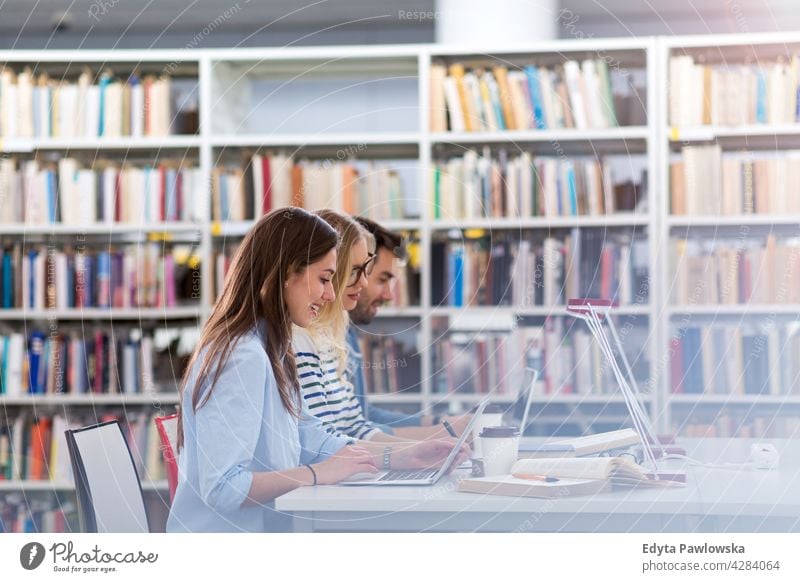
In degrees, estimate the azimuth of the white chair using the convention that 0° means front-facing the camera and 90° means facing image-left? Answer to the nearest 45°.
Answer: approximately 315°

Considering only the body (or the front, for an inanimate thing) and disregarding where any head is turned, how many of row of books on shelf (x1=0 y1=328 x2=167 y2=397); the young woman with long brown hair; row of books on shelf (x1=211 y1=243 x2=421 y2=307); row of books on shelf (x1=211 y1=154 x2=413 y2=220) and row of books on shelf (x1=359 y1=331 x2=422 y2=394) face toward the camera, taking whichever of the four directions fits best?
4

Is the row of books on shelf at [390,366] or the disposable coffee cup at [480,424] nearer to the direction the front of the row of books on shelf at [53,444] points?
the disposable coffee cup

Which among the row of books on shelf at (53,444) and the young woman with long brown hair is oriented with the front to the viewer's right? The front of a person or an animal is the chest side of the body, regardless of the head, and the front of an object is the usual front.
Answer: the young woman with long brown hair

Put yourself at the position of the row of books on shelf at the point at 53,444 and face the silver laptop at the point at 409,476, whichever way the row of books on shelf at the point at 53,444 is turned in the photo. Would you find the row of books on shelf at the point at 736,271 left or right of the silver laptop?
left

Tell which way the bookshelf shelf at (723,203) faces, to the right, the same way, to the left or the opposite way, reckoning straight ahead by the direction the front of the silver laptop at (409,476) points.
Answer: to the left

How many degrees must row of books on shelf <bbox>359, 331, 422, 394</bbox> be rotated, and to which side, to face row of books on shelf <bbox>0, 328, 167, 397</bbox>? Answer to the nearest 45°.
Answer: approximately 90° to its right

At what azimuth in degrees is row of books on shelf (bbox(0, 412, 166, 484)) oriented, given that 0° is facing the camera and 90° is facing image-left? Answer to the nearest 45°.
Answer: approximately 0°

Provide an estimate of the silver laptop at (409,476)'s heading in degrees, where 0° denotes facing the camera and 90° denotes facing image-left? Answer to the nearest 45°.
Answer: approximately 90°

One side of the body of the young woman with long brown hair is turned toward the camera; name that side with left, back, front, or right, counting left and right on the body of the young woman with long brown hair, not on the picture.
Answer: right

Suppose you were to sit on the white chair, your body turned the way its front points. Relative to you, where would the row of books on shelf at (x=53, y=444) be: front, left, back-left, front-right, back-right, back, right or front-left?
back-left
